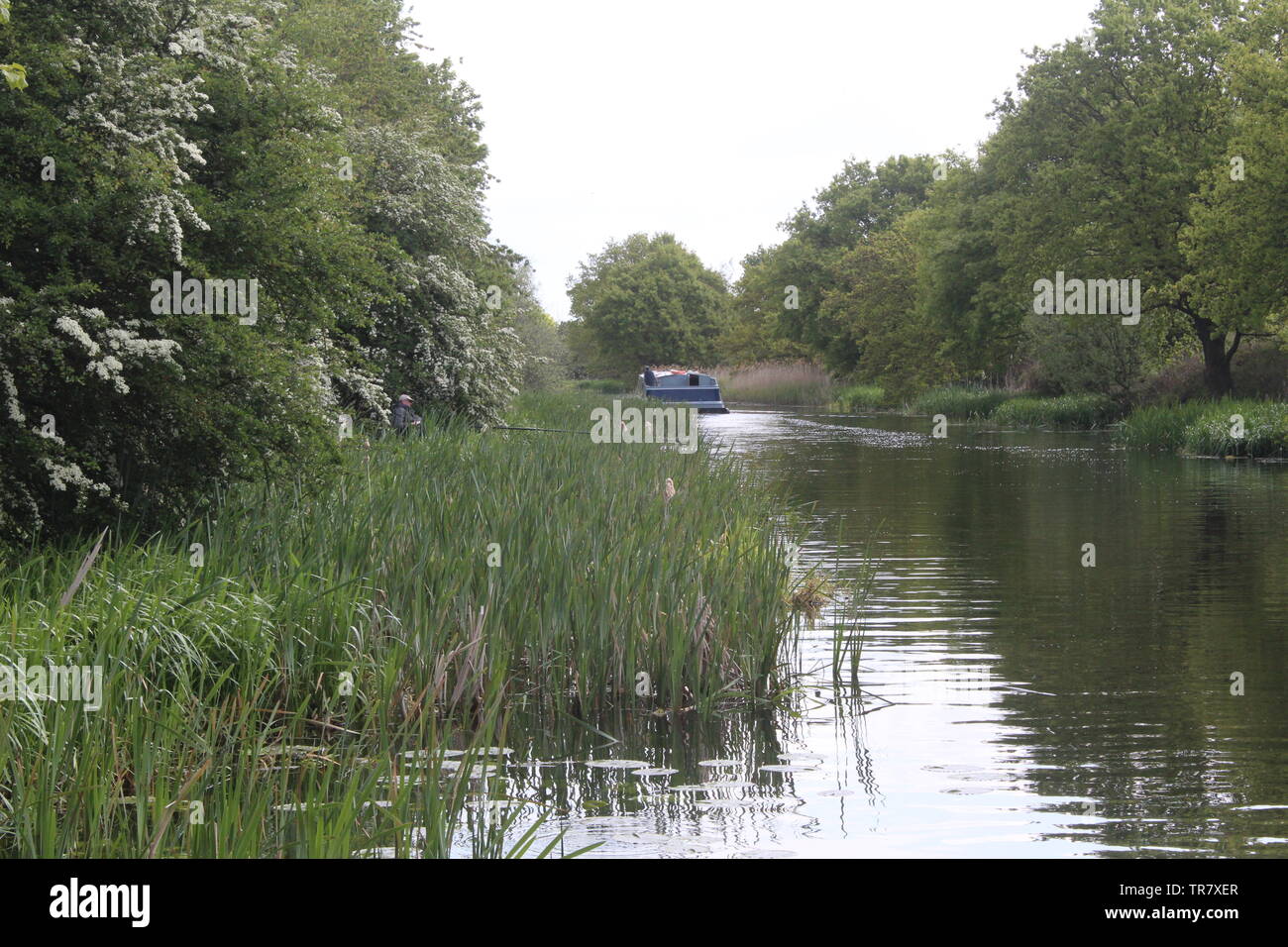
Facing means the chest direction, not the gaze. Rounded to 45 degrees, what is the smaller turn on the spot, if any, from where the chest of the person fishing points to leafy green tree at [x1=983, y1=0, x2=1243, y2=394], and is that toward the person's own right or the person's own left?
approximately 45° to the person's own left

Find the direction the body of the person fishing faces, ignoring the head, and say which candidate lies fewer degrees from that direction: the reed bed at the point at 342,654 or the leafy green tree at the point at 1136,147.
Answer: the leafy green tree

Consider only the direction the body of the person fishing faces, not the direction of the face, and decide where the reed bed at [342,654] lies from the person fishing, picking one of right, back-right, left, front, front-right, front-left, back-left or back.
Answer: right

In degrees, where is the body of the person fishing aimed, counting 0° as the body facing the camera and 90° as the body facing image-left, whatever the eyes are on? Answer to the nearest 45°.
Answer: approximately 270°
